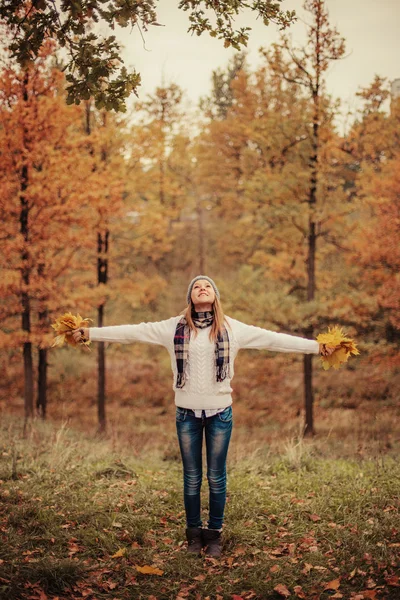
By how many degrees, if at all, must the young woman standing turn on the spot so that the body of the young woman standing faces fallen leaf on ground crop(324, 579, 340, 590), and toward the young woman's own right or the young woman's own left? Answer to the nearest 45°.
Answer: approximately 45° to the young woman's own left

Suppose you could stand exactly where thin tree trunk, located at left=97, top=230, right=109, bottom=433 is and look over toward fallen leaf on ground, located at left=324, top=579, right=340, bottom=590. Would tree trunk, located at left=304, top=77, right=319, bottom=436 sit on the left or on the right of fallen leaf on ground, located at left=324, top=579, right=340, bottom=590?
left

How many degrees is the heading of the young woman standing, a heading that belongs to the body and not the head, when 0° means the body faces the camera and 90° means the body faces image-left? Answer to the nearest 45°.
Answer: approximately 0°

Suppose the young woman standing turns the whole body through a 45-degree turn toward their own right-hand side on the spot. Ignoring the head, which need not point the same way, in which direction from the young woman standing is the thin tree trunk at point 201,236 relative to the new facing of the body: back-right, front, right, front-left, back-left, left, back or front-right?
back-right

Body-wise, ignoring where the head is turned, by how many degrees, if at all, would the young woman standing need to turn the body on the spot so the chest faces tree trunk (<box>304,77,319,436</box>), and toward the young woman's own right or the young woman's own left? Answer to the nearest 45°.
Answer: approximately 180°

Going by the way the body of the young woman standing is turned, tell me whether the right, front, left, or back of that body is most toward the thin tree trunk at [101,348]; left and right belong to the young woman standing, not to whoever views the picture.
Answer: back
